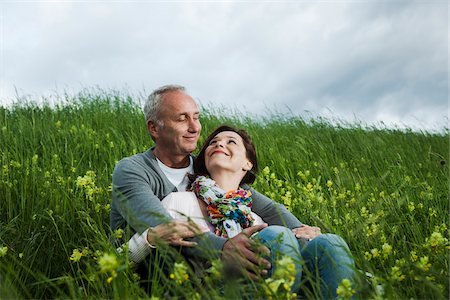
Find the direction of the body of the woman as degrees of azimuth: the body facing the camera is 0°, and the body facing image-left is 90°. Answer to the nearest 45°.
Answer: approximately 0°

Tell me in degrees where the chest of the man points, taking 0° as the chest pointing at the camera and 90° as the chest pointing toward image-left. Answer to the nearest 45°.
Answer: approximately 315°

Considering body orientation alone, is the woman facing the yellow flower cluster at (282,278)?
yes
